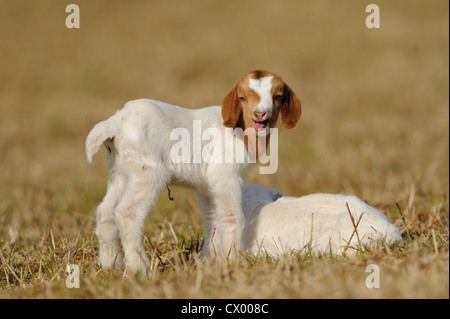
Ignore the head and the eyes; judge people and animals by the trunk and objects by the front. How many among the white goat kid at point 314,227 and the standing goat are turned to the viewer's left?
1

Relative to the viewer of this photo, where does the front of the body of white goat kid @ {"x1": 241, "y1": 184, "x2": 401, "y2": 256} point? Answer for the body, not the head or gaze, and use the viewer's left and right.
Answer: facing to the left of the viewer

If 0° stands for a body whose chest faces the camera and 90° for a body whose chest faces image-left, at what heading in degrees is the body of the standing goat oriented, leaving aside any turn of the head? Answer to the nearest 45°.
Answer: approximately 270°

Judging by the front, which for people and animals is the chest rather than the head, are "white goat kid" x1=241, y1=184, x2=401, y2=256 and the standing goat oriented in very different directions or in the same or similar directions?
very different directions

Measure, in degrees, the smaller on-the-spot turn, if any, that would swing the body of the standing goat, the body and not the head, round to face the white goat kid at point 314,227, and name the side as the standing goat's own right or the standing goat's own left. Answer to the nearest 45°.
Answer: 0° — it already faces it
